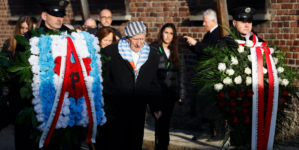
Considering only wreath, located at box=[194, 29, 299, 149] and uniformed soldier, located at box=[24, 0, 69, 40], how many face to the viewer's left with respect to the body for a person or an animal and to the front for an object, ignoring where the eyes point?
0

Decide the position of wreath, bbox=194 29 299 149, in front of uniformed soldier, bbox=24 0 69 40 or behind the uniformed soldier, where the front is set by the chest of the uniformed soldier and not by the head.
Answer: in front

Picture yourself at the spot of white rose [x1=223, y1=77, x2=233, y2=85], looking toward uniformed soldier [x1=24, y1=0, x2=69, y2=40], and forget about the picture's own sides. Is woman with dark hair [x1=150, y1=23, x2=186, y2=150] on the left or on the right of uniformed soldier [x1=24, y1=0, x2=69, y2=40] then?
right

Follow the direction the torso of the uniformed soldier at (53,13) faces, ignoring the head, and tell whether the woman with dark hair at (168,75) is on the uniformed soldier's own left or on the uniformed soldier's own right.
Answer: on the uniformed soldier's own left

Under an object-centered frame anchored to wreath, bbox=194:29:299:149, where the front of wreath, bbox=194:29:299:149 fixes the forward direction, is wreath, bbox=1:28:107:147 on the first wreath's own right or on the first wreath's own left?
on the first wreath's own right

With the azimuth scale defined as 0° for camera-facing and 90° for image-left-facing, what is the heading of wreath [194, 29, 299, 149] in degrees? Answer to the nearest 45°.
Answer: approximately 0°

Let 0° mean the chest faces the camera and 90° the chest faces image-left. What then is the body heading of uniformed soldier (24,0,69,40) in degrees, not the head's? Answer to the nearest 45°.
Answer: approximately 315°

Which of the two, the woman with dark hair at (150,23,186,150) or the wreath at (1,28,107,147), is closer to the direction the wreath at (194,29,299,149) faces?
the wreath

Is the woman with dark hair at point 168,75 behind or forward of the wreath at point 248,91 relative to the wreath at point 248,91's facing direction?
behind

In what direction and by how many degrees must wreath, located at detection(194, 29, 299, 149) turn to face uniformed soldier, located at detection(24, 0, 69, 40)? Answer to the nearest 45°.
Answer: approximately 90° to its right

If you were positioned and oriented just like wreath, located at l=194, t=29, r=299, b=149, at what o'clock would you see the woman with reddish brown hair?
The woman with reddish brown hair is roughly at 4 o'clock from the wreath.
